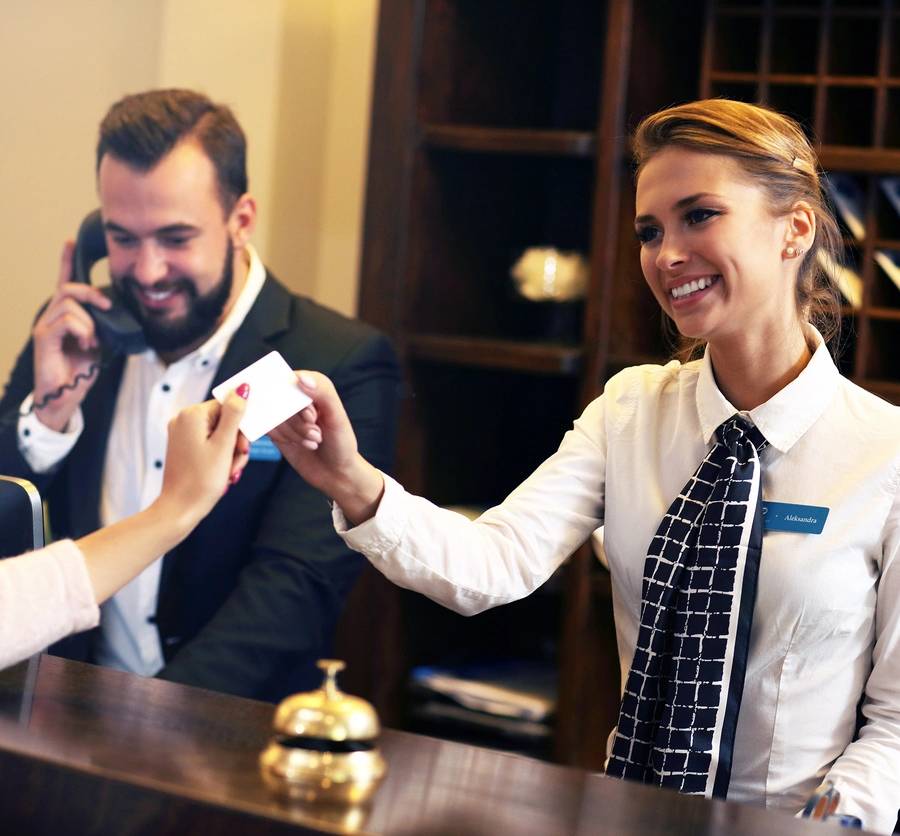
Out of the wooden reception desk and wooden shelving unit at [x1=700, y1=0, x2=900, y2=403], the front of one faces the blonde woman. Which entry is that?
the wooden shelving unit

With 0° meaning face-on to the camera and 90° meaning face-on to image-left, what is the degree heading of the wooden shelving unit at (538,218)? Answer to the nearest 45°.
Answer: approximately 0°

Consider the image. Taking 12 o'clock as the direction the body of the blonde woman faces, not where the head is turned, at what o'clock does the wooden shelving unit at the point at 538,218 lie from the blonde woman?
The wooden shelving unit is roughly at 4 o'clock from the blonde woman.

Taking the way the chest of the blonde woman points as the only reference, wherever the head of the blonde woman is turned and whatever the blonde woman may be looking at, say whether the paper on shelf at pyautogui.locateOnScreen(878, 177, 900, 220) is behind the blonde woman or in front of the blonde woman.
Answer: behind

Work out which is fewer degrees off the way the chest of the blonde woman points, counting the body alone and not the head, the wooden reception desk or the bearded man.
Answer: the wooden reception desk

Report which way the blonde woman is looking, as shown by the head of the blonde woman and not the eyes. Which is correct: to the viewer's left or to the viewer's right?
to the viewer's left

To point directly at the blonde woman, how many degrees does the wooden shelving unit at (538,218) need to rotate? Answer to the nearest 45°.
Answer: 0° — it already faces them

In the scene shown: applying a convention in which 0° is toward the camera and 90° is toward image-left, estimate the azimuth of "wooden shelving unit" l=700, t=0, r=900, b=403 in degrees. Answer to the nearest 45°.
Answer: approximately 0°

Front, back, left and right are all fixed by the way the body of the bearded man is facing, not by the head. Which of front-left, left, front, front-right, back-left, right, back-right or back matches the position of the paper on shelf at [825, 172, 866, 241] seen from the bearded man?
back-left

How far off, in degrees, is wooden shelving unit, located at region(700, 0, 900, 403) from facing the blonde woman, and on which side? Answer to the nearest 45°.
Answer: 0° — it already faces them

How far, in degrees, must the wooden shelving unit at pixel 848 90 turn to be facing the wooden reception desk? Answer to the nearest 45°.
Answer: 0° — it already faces it
